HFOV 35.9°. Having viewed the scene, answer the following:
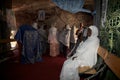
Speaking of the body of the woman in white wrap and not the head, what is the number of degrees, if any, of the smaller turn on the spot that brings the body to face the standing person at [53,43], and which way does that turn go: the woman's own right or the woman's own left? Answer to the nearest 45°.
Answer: approximately 90° to the woman's own right

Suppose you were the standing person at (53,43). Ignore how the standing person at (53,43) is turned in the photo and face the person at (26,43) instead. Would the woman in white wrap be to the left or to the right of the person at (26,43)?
left

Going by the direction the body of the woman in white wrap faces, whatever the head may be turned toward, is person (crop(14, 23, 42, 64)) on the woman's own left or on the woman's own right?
on the woman's own right

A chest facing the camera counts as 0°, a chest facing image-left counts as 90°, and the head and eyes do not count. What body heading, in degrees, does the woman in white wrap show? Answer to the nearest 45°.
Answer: approximately 90°

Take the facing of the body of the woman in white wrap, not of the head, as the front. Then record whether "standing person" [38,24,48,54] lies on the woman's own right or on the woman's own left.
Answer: on the woman's own right
